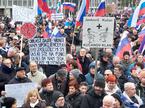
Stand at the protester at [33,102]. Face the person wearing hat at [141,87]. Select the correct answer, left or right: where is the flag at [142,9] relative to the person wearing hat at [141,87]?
left

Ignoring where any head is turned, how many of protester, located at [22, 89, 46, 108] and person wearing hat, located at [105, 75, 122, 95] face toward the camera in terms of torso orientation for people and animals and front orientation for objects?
2

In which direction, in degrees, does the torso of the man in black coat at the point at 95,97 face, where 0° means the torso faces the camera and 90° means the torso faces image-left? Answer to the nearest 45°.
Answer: approximately 315°

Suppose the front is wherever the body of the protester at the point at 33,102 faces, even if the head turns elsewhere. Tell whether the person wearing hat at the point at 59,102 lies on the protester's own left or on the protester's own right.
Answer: on the protester's own left

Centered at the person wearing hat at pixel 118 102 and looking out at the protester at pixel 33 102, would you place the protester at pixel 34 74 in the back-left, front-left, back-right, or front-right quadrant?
front-right

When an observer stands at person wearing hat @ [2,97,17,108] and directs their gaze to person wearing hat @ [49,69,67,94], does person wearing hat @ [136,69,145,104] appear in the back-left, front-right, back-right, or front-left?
front-right

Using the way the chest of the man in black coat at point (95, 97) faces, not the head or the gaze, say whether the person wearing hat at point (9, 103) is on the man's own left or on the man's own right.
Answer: on the man's own right

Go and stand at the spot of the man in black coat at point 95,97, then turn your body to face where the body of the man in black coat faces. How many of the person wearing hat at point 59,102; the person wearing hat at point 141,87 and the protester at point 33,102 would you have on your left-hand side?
1

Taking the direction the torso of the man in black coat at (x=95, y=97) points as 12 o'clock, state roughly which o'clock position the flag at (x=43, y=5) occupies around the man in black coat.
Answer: The flag is roughly at 5 o'clock from the man in black coat.

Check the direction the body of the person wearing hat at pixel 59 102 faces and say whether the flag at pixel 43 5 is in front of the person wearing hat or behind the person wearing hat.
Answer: behind

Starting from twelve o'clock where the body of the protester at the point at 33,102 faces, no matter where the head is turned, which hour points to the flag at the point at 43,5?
The flag is roughly at 6 o'clock from the protester.

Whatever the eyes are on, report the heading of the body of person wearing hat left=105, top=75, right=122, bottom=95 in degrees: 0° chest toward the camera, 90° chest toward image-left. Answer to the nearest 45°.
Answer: approximately 0°

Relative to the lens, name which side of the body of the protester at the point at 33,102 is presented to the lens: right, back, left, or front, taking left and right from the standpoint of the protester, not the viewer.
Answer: front
